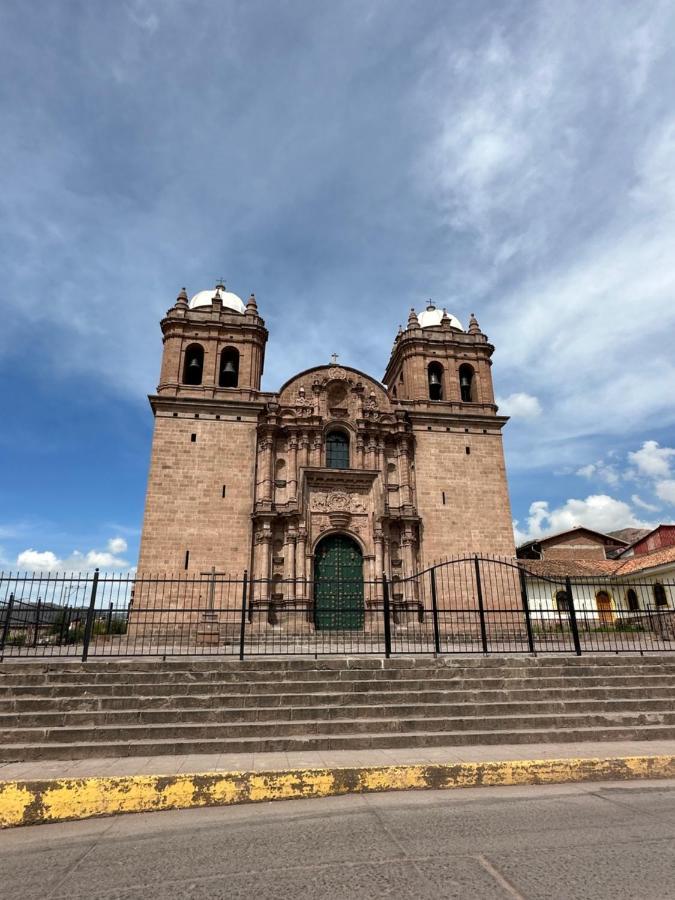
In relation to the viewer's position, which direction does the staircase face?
facing the viewer

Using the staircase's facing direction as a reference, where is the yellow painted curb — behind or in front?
in front
